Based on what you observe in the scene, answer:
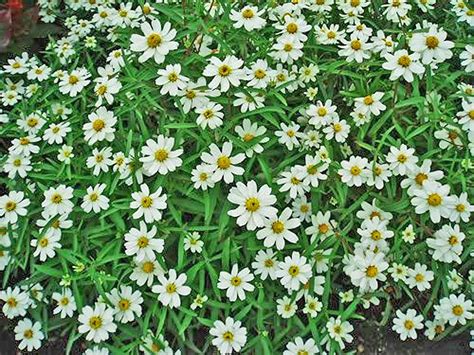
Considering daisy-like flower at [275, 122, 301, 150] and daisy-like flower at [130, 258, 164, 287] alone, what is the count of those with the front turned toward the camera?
2

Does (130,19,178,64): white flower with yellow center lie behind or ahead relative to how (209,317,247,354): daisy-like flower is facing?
behind

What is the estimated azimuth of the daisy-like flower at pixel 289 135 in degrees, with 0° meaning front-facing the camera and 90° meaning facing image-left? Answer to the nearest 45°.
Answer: approximately 0°

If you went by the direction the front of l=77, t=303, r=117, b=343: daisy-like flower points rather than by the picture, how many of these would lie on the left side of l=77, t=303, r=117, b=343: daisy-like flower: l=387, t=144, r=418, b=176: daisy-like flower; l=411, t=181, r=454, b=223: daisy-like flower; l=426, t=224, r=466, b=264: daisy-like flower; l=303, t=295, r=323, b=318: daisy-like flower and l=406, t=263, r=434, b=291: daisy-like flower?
5

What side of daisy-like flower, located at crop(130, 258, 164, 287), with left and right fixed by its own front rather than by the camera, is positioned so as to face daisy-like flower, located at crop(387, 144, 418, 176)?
left

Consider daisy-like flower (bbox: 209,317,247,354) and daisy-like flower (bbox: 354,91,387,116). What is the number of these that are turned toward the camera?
2

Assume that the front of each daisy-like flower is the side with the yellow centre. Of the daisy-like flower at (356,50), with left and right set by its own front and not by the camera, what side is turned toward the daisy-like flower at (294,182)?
front

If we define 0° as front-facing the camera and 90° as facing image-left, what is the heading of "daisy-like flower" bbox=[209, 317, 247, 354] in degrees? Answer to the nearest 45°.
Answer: approximately 0°
